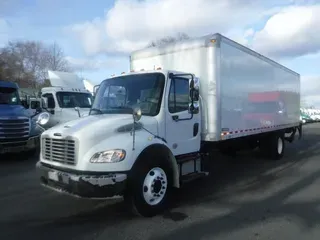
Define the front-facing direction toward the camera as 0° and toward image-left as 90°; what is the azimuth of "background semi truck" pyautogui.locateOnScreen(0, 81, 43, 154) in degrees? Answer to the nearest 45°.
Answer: approximately 315°

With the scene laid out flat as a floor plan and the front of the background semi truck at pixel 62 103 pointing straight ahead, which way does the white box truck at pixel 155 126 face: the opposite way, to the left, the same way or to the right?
to the right

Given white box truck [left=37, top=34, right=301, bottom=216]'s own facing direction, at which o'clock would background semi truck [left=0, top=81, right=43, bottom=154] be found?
The background semi truck is roughly at 3 o'clock from the white box truck.

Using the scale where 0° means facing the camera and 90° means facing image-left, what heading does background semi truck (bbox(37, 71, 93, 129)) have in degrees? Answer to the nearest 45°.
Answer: approximately 315°

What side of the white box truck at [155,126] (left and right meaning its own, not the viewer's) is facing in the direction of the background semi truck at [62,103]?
right

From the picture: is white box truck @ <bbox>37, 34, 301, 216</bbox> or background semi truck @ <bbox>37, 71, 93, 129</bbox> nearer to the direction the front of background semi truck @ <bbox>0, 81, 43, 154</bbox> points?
the white box truck
